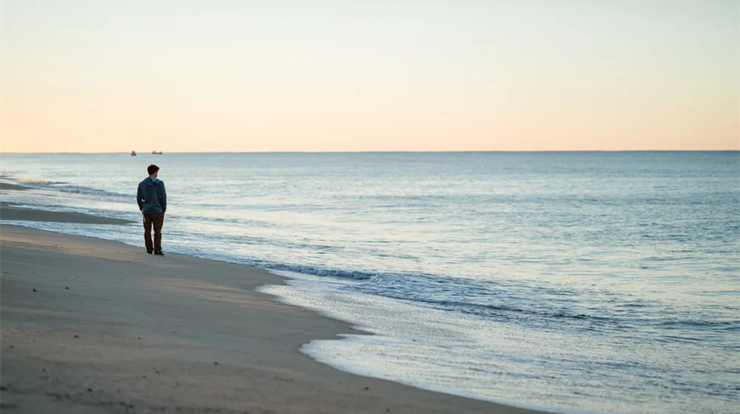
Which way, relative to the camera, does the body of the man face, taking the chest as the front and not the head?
away from the camera
